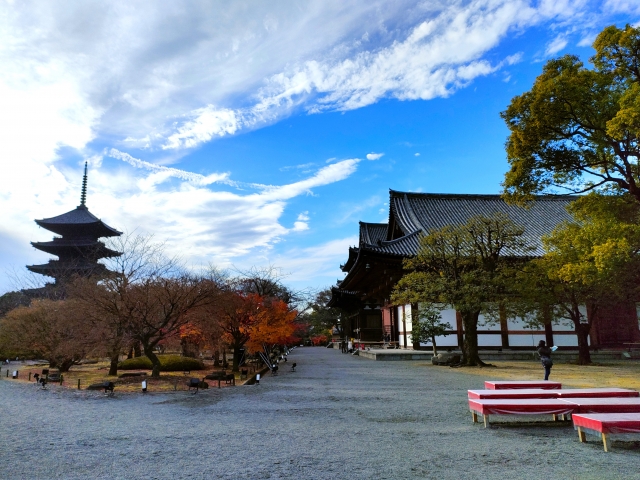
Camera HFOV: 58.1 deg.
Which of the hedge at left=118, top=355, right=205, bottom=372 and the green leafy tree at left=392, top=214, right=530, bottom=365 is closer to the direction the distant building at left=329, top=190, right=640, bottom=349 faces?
the hedge

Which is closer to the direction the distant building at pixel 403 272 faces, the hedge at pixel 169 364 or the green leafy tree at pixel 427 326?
the hedge

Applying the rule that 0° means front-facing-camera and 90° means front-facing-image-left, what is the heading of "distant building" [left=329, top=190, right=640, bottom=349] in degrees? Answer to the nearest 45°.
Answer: approximately 90°

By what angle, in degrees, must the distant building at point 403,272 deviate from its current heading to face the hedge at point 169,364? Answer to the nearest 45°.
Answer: approximately 45° to its left
